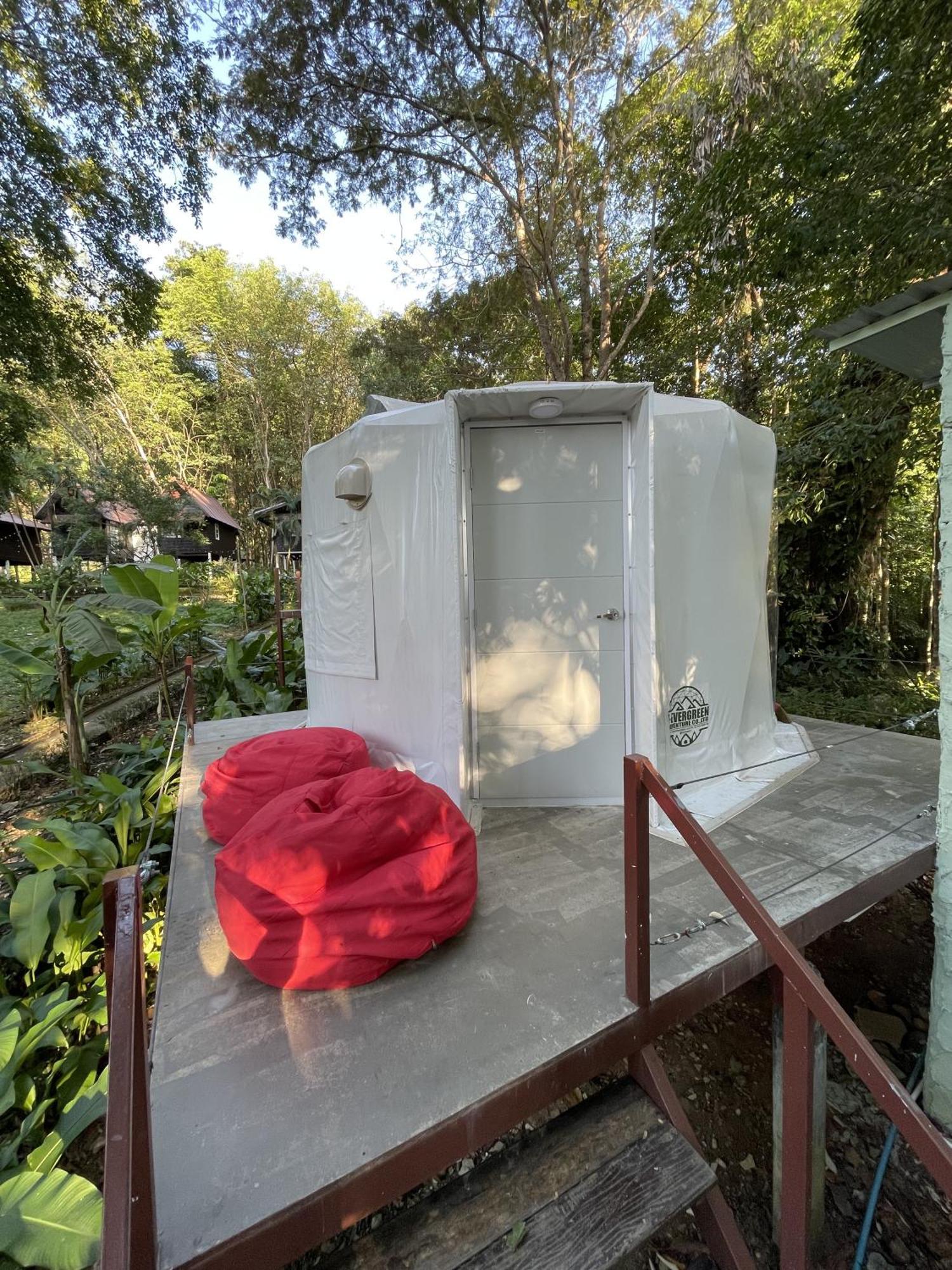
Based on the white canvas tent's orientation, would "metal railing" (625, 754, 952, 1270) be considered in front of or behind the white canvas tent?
in front

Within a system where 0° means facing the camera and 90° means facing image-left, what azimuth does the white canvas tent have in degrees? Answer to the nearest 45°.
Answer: approximately 0°

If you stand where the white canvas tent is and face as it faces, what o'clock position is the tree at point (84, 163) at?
The tree is roughly at 4 o'clock from the white canvas tent.

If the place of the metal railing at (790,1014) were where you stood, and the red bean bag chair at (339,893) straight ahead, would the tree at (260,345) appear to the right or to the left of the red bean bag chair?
right

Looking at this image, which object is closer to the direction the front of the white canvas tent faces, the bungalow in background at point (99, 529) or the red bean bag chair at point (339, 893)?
the red bean bag chair

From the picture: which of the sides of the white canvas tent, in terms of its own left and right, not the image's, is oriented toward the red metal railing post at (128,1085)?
front

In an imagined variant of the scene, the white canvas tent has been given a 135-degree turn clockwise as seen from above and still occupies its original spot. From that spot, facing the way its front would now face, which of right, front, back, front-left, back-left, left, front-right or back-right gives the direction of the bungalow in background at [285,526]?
front

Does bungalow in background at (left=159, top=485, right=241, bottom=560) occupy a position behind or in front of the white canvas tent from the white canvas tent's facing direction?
behind

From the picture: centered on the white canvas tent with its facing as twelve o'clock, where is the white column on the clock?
The white column is roughly at 10 o'clock from the white canvas tent.
